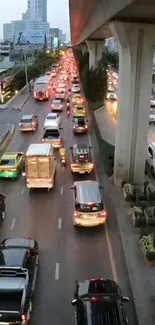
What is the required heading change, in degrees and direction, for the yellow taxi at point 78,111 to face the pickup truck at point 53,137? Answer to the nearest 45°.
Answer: approximately 180°

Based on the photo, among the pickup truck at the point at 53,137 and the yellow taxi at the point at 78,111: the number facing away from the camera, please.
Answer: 2

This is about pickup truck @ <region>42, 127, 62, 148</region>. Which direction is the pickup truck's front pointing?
away from the camera

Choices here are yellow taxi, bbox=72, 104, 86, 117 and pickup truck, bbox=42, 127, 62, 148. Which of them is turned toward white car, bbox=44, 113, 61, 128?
the pickup truck

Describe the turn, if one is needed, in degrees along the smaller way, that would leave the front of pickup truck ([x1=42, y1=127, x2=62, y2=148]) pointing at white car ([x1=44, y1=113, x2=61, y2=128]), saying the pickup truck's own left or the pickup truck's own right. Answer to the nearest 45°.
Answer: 0° — it already faces it

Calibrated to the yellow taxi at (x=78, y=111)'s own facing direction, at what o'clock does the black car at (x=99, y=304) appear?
The black car is roughly at 6 o'clock from the yellow taxi.

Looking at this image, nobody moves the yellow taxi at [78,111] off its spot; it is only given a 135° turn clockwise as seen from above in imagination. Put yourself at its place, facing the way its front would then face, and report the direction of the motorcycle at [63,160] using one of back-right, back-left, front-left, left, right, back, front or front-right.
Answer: front-right

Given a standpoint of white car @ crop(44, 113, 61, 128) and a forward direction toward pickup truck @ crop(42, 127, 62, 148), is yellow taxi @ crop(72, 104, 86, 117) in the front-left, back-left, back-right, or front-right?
back-left

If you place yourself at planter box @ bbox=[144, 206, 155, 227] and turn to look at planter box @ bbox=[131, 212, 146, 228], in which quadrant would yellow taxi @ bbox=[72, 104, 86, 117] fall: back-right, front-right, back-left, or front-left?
back-right

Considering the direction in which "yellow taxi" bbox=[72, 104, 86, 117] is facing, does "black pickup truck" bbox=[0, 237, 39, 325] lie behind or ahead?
behind

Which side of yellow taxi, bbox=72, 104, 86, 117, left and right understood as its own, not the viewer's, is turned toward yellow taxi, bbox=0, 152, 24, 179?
back

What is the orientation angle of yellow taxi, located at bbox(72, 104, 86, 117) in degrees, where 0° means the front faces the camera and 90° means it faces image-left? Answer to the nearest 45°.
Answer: approximately 180°
